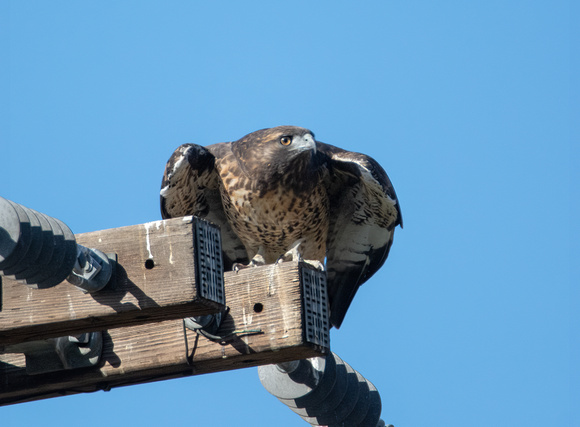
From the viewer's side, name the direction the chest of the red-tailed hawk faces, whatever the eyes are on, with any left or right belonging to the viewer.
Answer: facing the viewer
